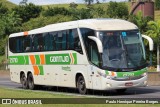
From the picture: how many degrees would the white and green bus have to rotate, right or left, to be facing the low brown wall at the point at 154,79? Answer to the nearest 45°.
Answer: approximately 90° to its left

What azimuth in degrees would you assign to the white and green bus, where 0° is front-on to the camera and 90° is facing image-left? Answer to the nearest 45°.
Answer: approximately 315°
